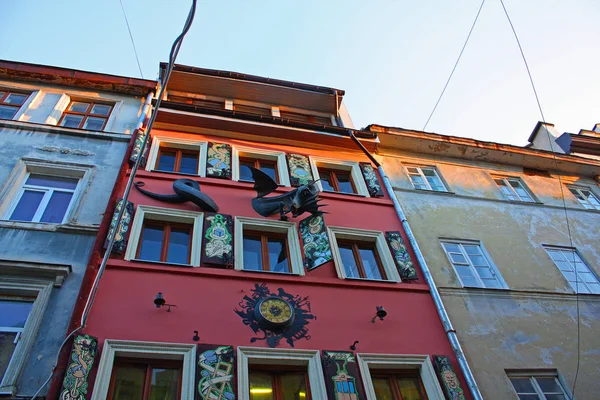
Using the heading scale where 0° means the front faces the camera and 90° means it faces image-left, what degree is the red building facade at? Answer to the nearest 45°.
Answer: approximately 0°
